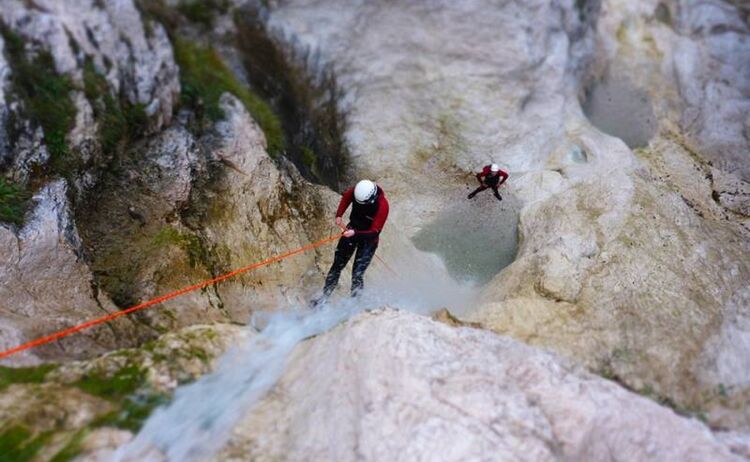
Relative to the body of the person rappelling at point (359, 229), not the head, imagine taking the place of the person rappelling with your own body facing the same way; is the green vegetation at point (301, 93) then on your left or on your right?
on your right

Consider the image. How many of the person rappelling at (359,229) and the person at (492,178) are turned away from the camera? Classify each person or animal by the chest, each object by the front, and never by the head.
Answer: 0

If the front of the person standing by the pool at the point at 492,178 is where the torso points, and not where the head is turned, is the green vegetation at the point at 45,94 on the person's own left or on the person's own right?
on the person's own right

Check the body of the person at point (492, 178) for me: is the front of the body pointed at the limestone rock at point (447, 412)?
yes

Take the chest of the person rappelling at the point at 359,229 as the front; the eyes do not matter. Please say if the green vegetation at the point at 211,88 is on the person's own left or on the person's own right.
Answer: on the person's own right

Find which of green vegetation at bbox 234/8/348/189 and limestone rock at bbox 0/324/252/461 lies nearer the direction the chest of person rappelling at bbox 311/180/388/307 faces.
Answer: the limestone rock

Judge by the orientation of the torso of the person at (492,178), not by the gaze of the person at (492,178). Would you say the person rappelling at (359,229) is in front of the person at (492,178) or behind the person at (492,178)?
in front

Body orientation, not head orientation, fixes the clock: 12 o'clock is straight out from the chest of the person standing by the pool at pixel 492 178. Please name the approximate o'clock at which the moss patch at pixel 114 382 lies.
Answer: The moss patch is roughly at 1 o'clock from the person standing by the pool.

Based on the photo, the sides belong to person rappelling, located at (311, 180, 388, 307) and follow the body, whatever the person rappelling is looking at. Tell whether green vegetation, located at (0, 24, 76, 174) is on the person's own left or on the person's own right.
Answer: on the person's own right

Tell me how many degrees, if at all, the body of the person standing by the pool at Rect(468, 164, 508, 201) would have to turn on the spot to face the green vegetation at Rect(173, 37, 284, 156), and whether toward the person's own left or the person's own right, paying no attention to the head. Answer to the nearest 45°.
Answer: approximately 90° to the person's own right

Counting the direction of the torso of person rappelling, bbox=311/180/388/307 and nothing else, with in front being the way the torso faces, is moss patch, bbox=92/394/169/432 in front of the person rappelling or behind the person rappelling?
in front

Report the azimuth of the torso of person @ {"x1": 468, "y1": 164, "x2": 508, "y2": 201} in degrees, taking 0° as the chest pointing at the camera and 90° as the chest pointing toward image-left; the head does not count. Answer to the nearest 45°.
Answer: approximately 0°

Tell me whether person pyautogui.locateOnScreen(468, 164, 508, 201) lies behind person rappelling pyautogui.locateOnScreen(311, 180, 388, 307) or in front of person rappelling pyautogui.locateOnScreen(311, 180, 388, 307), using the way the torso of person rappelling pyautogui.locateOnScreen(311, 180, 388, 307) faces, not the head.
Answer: behind

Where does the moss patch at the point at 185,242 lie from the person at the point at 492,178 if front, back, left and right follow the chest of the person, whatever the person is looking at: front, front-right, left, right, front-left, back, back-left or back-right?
front-right
